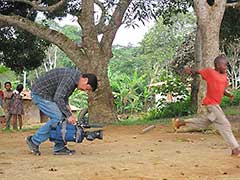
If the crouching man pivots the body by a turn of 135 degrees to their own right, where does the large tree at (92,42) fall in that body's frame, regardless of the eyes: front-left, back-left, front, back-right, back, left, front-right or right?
back-right

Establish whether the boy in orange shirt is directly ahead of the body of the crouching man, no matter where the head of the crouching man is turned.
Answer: yes

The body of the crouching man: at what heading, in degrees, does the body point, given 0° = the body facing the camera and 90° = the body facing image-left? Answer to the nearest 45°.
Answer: approximately 270°
